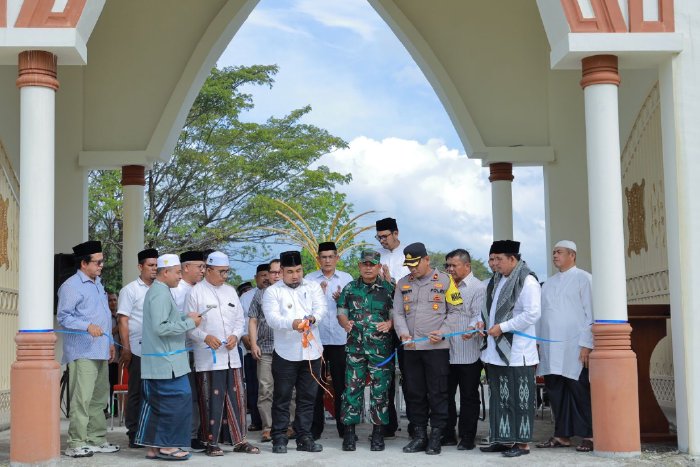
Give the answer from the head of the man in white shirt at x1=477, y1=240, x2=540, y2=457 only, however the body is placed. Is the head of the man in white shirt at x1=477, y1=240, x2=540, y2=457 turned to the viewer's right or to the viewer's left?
to the viewer's left

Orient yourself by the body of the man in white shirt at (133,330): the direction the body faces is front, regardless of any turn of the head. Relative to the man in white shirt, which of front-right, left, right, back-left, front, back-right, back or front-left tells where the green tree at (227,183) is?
back-left

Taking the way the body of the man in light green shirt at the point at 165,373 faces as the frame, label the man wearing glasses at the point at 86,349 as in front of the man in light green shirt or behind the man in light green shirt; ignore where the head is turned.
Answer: behind

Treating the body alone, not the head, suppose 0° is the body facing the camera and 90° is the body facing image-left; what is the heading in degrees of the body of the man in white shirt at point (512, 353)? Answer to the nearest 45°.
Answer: approximately 45°

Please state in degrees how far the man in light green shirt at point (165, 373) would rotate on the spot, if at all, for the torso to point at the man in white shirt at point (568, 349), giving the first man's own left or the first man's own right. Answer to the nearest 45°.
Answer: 0° — they already face them

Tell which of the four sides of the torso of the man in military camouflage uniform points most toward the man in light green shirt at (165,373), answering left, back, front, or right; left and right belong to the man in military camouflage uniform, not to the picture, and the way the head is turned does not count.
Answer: right

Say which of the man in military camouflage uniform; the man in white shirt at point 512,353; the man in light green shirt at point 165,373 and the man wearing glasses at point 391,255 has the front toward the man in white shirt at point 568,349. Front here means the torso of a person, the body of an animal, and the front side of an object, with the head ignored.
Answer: the man in light green shirt

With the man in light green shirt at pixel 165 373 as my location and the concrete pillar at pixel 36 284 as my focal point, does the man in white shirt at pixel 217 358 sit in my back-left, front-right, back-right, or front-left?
back-right

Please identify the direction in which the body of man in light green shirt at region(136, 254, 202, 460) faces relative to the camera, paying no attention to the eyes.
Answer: to the viewer's right
